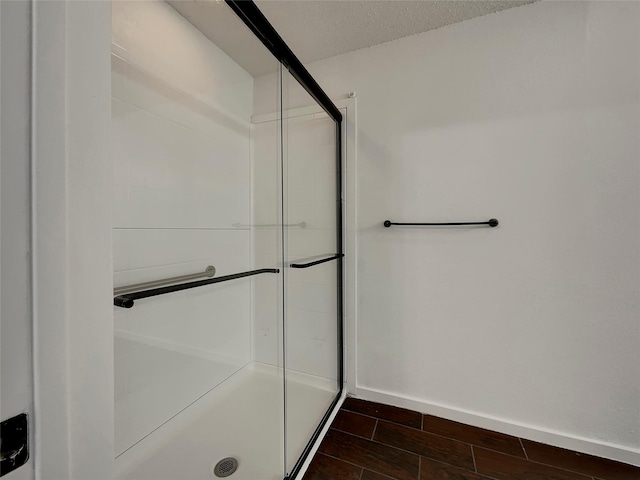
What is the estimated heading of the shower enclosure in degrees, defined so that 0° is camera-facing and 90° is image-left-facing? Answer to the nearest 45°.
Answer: approximately 315°
